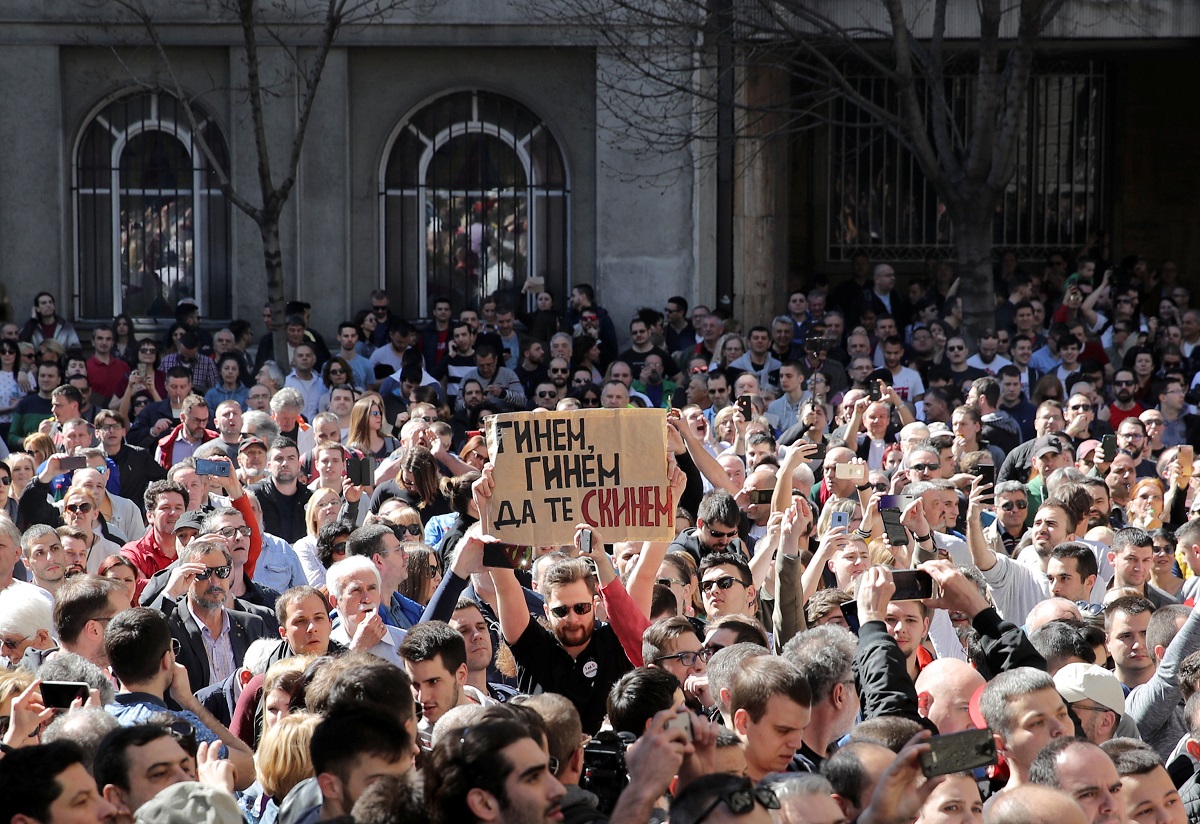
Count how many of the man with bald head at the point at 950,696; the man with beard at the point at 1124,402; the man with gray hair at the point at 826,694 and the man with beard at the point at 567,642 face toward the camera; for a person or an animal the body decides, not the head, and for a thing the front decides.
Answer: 2

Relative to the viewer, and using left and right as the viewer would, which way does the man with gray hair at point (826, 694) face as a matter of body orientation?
facing away from the viewer and to the right of the viewer

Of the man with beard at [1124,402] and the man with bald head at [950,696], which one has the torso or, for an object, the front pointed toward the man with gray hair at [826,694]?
the man with beard

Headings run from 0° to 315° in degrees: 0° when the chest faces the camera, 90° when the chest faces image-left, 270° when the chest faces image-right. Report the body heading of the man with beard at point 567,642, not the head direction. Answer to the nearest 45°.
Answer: approximately 0°

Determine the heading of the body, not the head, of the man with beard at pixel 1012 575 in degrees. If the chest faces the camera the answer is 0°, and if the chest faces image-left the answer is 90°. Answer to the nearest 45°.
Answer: approximately 45°
